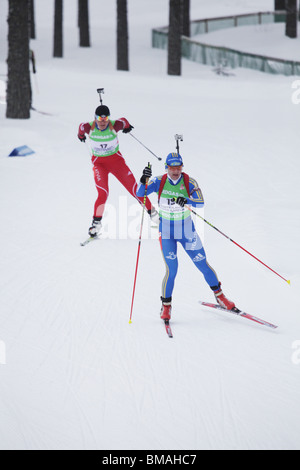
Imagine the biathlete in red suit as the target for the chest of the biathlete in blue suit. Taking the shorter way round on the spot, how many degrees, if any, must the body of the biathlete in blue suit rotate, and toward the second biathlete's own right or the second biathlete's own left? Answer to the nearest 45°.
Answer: approximately 180°

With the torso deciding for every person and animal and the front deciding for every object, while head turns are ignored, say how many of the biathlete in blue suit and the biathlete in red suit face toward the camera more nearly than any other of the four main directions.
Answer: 2

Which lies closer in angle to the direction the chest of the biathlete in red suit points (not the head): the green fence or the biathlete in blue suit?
the biathlete in blue suit

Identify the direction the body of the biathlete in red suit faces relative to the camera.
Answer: toward the camera

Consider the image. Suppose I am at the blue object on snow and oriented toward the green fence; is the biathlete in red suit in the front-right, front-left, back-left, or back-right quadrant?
back-right

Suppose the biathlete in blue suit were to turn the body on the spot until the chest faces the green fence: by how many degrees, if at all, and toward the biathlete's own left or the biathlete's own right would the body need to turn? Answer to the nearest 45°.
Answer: approximately 180°

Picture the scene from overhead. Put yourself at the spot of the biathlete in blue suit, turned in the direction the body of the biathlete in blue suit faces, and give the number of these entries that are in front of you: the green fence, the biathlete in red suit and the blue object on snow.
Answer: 0

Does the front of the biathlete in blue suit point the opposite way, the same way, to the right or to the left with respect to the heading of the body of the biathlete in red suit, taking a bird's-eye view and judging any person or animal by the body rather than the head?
the same way

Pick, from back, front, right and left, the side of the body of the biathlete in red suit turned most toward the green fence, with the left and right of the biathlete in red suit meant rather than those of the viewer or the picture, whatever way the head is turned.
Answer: back
